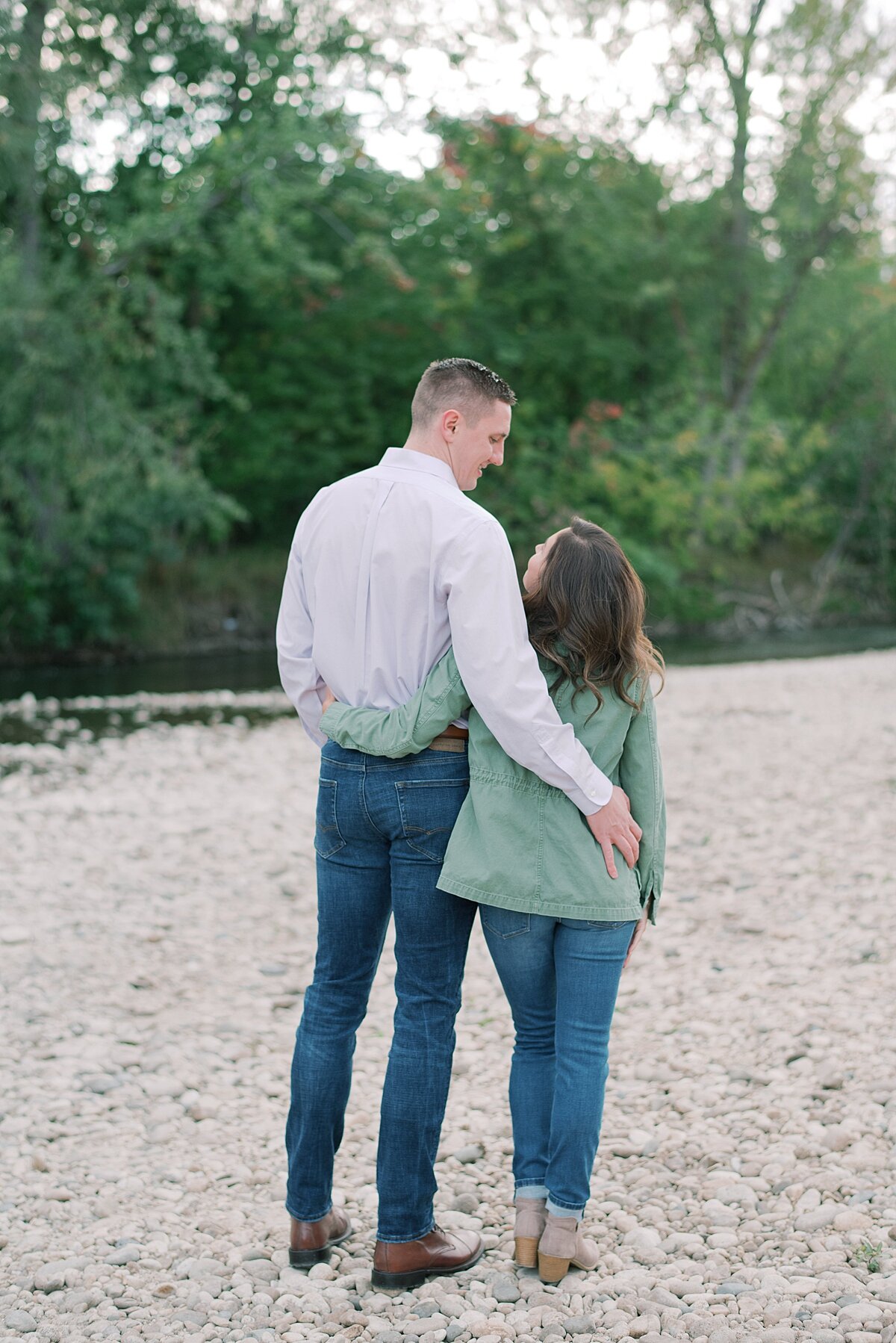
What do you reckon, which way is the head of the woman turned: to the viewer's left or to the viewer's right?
to the viewer's left

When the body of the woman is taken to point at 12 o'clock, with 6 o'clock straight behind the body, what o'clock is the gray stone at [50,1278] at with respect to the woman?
The gray stone is roughly at 9 o'clock from the woman.

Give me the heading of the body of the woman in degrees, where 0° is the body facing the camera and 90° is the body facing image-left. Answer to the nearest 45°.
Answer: approximately 180°

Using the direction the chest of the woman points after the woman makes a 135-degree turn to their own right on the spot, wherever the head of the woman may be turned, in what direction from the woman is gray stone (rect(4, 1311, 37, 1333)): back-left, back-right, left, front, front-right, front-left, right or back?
back-right
